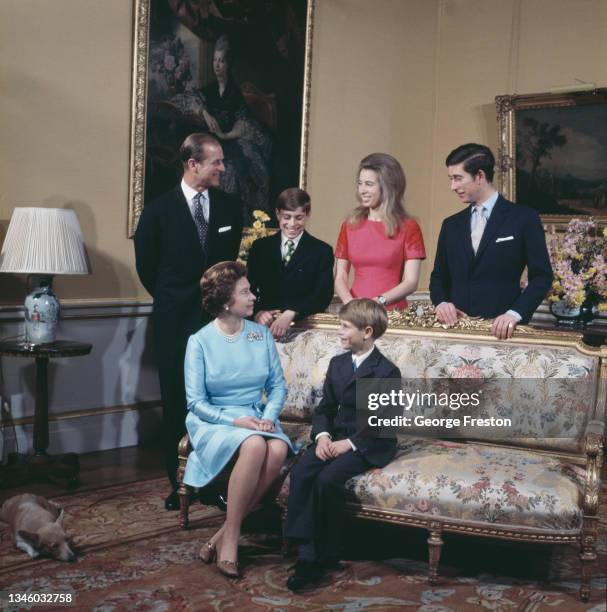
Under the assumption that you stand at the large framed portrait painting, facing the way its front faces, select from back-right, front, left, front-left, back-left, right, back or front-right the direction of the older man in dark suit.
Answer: front-right

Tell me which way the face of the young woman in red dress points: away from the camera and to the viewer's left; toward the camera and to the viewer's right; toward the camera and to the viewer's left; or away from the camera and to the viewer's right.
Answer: toward the camera and to the viewer's left

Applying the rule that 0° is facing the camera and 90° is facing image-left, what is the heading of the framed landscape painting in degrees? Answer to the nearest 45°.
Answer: approximately 45°

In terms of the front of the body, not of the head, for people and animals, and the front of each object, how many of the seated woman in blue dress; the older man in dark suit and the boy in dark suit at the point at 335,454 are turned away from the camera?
0

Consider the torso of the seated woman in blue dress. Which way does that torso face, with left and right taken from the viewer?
facing the viewer and to the right of the viewer

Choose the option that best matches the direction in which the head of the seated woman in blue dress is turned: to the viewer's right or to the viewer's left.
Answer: to the viewer's right

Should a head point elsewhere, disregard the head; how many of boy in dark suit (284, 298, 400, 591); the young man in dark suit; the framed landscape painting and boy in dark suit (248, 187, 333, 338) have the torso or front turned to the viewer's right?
0

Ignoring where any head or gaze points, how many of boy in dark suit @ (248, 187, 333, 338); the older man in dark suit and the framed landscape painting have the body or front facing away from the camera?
0

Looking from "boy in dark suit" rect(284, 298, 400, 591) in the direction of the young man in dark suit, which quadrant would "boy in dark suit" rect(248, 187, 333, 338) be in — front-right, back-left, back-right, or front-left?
front-left

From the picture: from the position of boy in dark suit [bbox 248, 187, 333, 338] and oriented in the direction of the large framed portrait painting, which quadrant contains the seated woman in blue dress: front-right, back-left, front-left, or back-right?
back-left

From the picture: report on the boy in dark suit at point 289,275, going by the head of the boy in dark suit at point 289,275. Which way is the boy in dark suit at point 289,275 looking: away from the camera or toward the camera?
toward the camera

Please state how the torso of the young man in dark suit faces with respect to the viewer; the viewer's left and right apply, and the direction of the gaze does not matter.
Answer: facing the viewer and to the left of the viewer

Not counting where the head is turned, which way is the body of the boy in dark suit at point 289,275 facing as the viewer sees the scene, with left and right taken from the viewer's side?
facing the viewer

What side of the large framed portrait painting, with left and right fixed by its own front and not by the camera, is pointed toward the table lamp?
right
